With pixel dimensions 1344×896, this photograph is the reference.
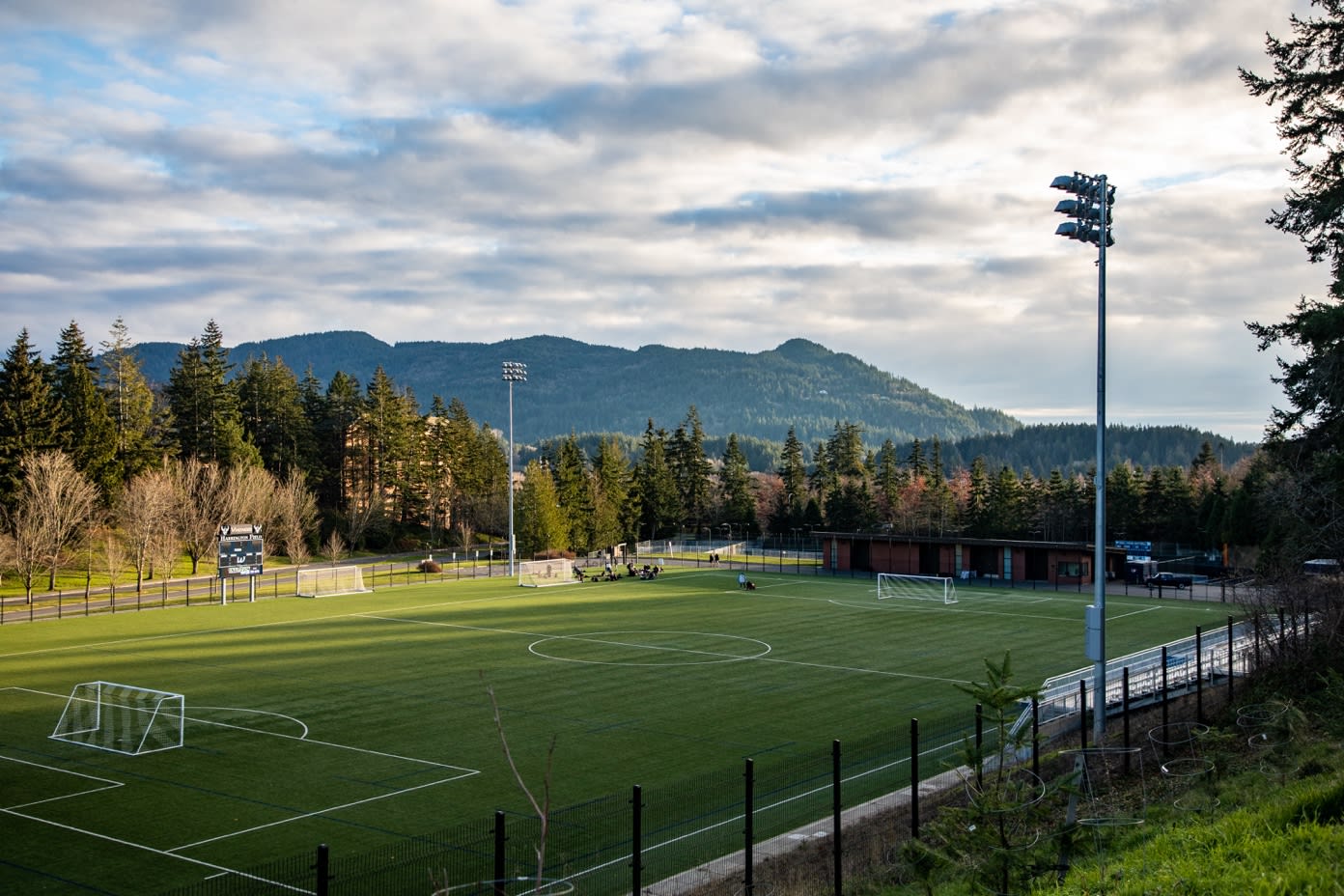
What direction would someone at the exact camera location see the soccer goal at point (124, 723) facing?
facing away from the viewer and to the right of the viewer

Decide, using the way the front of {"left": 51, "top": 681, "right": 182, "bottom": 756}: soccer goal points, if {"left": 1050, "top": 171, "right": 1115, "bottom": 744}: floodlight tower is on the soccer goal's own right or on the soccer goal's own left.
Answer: on the soccer goal's own right
